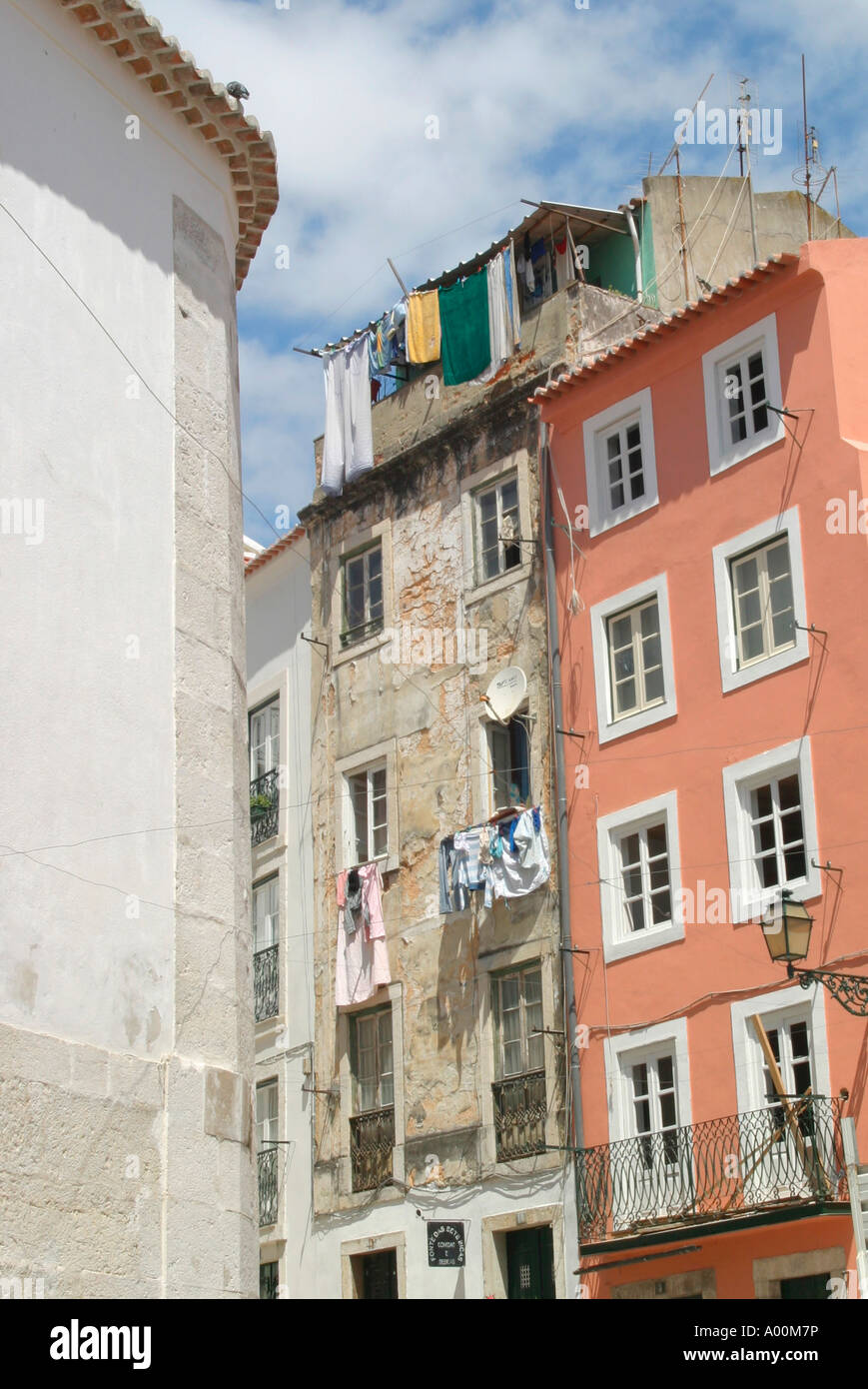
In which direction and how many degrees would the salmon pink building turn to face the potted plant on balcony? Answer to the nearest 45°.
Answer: approximately 90° to its right

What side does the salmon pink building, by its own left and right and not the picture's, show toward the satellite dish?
right

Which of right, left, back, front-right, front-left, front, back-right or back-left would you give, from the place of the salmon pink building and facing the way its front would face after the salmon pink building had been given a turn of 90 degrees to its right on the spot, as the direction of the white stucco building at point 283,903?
front

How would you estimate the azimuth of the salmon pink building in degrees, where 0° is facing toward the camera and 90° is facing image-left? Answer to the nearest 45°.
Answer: approximately 45°

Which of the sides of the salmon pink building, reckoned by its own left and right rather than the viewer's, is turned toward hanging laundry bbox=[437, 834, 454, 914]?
right

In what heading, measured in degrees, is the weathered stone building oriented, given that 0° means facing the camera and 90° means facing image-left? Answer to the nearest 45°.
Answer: approximately 45°

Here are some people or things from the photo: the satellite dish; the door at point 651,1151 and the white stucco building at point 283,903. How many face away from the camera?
0

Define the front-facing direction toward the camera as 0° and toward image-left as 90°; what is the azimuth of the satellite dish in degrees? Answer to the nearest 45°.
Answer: approximately 45°
